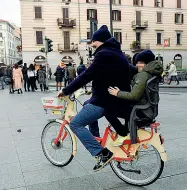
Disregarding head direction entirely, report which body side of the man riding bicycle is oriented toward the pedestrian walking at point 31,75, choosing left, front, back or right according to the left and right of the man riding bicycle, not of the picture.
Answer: right

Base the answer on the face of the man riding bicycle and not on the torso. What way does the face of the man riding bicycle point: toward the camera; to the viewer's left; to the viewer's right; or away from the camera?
to the viewer's left

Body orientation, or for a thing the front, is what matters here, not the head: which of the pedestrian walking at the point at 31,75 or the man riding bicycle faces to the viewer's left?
the man riding bicycle

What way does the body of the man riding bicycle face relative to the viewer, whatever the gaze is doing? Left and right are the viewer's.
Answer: facing to the left of the viewer
